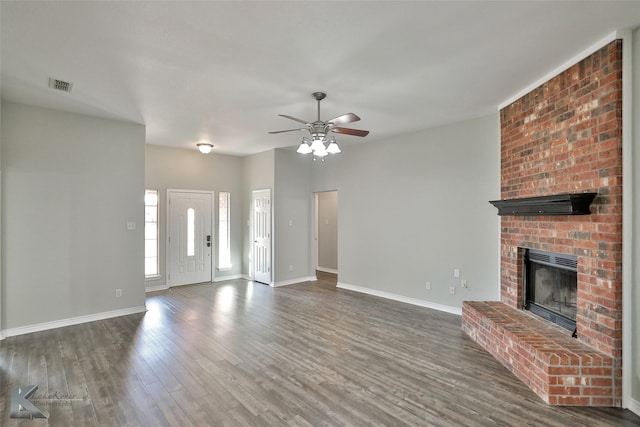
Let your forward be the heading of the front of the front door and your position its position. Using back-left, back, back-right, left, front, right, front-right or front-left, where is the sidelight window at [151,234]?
right

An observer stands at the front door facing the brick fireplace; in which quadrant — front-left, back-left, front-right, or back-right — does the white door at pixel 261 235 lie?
front-left

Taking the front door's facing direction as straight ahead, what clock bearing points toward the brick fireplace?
The brick fireplace is roughly at 11 o'clock from the front door.

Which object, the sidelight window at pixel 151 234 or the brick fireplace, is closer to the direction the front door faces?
the brick fireplace

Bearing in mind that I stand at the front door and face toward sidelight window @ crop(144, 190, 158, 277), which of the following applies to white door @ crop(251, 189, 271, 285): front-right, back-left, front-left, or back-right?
back-left

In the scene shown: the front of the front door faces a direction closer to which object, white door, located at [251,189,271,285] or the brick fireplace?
the brick fireplace

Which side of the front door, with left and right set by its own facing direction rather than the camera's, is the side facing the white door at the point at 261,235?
left

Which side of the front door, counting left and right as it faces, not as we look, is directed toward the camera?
front
